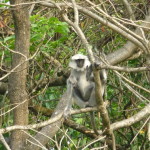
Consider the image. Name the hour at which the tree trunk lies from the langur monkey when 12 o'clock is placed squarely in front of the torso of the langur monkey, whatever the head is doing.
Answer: The tree trunk is roughly at 2 o'clock from the langur monkey.

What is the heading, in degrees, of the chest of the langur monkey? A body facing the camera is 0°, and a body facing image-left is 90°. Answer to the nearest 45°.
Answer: approximately 0°
